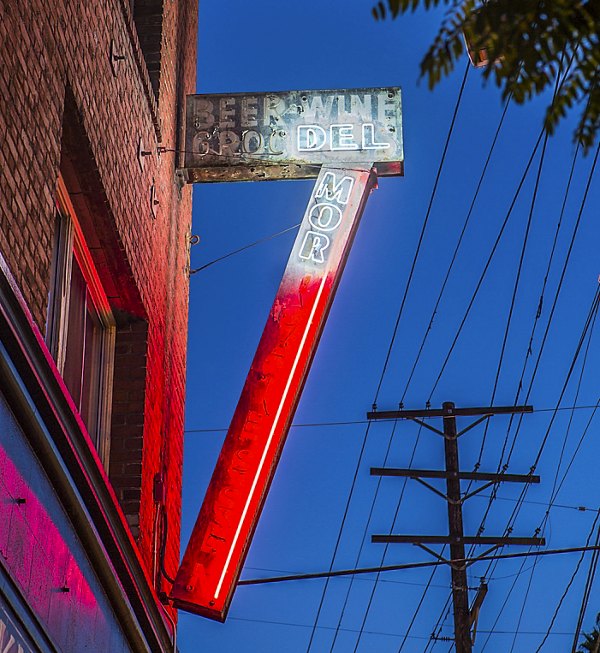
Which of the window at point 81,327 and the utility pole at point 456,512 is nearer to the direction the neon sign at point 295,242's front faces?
the window

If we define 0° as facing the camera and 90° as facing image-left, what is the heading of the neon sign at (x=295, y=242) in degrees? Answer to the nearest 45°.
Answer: approximately 0°

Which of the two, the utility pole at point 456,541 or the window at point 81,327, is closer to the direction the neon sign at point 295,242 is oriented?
the window

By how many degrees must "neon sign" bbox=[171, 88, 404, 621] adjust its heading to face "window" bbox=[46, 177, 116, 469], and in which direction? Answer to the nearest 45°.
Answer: approximately 90° to its right

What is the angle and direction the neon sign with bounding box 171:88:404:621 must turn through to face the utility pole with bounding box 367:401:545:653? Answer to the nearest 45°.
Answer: approximately 180°

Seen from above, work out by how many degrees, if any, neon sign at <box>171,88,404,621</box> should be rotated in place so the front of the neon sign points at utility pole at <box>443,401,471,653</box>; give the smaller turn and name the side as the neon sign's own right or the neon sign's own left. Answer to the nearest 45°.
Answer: approximately 180°
